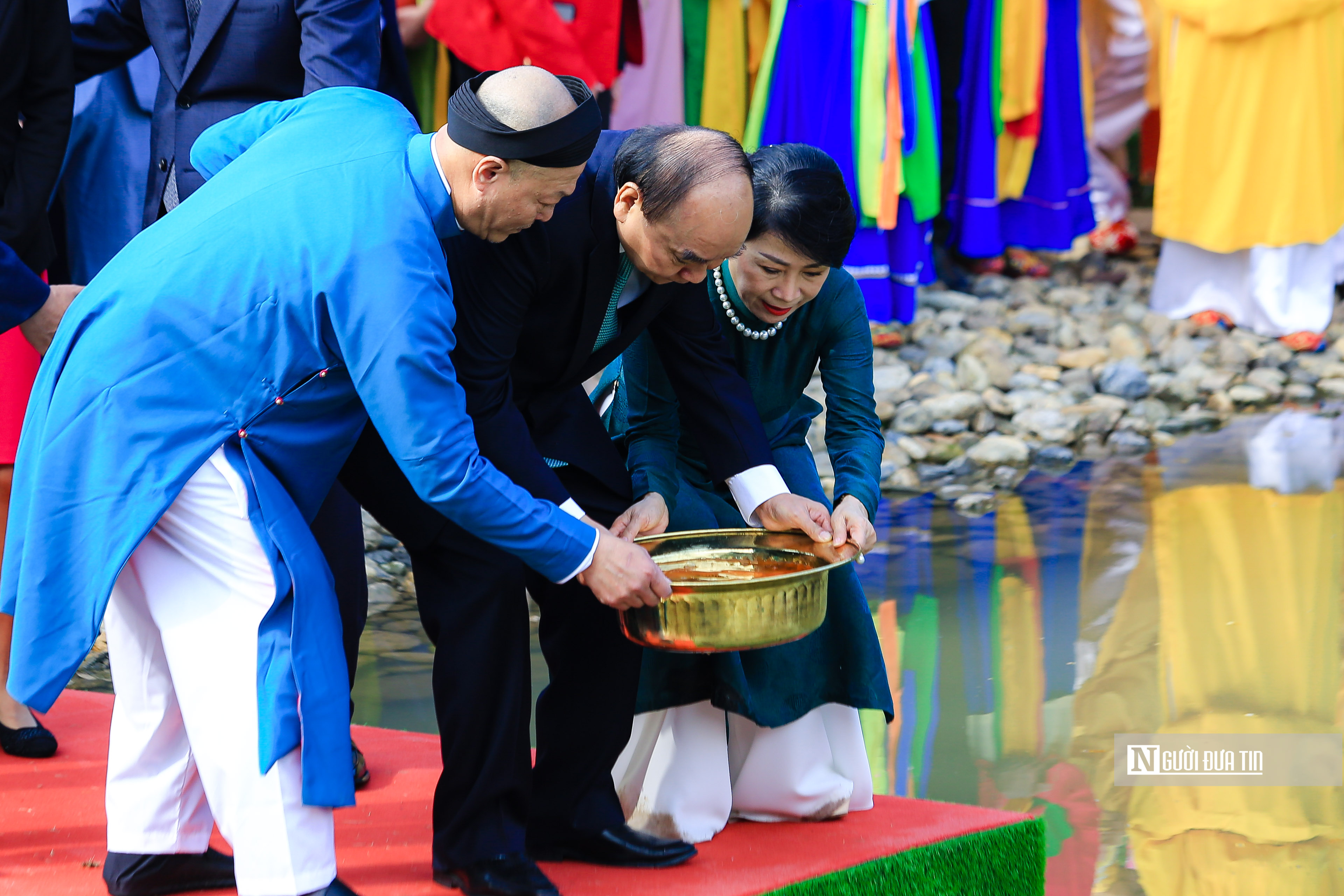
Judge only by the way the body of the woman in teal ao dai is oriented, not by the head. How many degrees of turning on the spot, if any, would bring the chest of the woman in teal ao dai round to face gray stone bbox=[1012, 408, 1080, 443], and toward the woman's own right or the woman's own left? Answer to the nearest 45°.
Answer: approximately 180°

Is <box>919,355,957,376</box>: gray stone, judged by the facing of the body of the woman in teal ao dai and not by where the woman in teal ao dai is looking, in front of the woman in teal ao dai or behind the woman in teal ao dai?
behind

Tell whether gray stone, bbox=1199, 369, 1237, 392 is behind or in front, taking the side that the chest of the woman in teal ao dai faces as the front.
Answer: behind

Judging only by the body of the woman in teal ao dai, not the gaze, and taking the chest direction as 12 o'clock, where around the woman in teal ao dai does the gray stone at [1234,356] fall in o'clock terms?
The gray stone is roughly at 7 o'clock from the woman in teal ao dai.

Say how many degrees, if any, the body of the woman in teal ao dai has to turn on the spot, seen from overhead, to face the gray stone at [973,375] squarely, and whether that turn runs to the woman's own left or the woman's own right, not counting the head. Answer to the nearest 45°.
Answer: approximately 180°

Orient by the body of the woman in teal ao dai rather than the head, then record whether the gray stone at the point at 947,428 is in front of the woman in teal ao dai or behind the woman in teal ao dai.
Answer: behind

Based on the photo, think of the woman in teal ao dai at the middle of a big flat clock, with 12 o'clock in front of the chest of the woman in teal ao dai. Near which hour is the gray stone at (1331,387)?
The gray stone is roughly at 7 o'clock from the woman in teal ao dai.

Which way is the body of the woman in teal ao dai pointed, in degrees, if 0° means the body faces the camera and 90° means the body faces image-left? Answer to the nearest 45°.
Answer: approximately 0°

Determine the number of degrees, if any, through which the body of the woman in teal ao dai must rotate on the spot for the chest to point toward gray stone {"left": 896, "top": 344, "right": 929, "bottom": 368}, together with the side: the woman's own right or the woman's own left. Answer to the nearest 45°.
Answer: approximately 180°

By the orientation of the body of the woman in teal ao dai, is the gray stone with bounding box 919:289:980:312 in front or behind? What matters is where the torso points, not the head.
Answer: behind

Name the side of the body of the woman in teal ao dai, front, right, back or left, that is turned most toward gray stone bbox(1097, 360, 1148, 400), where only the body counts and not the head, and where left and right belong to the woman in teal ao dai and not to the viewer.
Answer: back

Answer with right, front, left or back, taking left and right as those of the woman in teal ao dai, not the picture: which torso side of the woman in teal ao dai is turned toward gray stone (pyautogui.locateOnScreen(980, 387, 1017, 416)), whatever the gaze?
back

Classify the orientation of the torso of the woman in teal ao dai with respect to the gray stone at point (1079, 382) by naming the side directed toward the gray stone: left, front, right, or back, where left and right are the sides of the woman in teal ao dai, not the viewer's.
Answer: back
